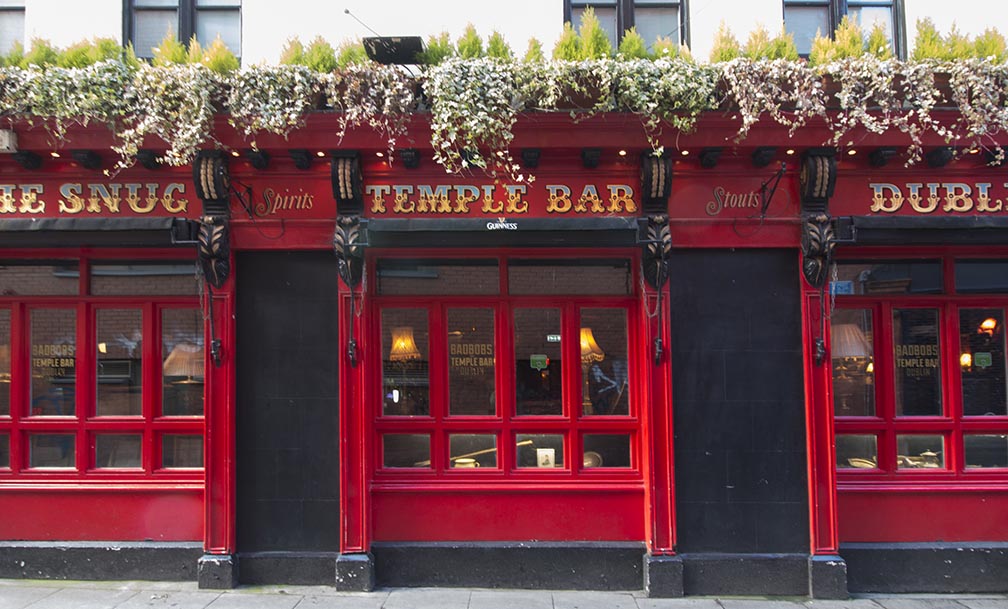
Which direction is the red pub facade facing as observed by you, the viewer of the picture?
facing the viewer
